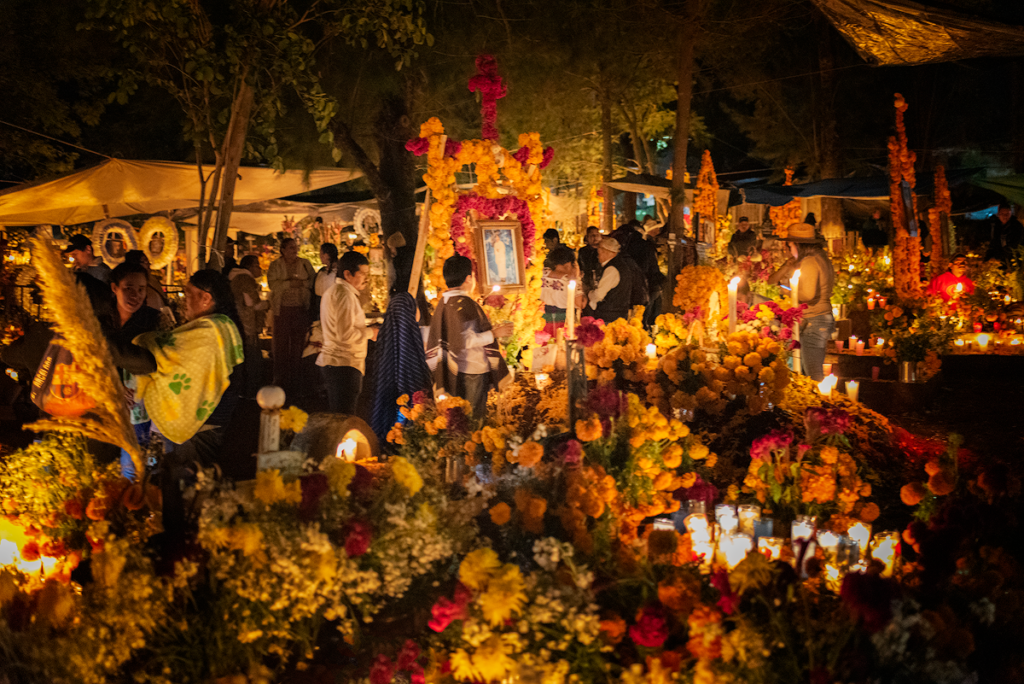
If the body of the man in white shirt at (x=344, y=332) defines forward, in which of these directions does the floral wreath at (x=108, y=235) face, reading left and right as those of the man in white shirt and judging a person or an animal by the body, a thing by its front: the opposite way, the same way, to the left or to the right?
to the right

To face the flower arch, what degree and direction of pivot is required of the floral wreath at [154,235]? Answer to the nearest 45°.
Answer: approximately 45° to its left

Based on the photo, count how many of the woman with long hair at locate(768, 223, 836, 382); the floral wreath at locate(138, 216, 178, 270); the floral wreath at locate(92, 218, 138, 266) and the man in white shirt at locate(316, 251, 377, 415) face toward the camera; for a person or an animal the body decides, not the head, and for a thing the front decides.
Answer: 2

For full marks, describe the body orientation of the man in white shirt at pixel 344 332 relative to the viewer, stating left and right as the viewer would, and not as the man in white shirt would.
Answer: facing to the right of the viewer

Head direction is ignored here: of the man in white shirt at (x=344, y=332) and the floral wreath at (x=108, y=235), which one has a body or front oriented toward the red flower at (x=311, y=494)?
the floral wreath

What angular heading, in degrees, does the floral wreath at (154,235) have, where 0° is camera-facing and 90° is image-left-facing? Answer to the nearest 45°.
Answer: approximately 0°

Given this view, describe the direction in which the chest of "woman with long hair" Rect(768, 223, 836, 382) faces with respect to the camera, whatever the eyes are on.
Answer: to the viewer's left
